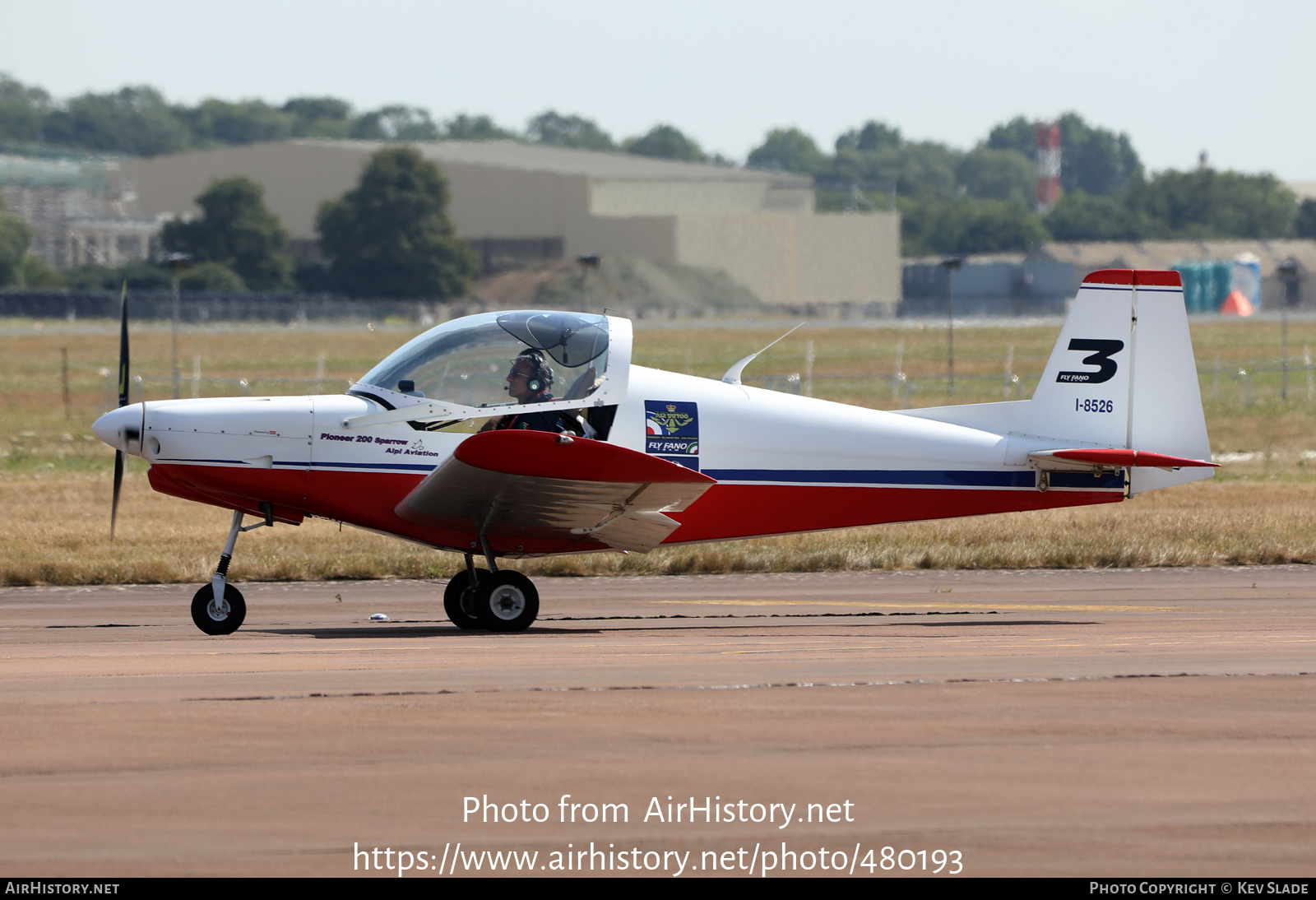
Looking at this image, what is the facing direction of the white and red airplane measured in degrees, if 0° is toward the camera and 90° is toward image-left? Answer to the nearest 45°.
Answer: approximately 90°

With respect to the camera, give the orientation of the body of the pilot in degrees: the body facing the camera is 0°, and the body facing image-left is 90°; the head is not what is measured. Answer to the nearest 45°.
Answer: approximately 90°
